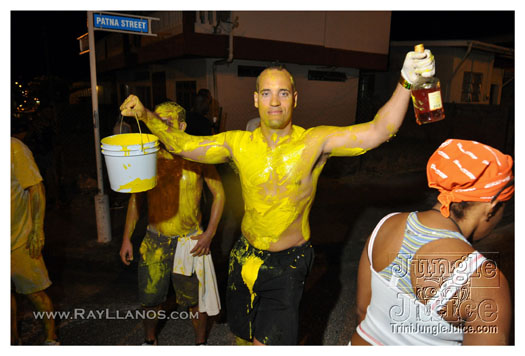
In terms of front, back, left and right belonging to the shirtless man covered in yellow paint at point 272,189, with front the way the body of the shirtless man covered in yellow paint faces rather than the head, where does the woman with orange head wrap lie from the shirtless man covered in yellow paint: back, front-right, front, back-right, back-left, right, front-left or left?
front-left

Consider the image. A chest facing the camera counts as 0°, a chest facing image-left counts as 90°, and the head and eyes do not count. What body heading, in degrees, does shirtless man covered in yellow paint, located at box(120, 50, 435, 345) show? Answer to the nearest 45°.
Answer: approximately 0°

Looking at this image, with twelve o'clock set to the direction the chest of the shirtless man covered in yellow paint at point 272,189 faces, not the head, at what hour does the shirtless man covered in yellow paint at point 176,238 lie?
the shirtless man covered in yellow paint at point 176,238 is roughly at 4 o'clock from the shirtless man covered in yellow paint at point 272,189.

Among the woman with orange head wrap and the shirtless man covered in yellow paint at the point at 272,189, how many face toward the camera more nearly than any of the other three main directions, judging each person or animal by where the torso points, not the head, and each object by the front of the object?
1

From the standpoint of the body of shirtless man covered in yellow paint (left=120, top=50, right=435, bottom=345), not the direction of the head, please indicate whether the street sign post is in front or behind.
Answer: behind

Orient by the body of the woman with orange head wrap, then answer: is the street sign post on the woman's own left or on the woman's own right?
on the woman's own left

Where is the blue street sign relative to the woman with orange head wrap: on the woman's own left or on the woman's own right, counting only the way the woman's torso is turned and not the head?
on the woman's own left

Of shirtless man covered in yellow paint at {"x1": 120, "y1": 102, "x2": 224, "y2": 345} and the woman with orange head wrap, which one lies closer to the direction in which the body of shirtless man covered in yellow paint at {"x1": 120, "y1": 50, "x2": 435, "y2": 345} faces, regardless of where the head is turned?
the woman with orange head wrap

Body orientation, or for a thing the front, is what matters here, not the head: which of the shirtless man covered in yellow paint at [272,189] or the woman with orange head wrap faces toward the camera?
the shirtless man covered in yellow paint
